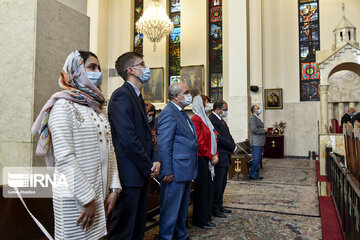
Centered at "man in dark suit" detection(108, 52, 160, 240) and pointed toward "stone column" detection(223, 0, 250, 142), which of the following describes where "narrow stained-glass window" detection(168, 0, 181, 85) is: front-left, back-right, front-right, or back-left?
front-left

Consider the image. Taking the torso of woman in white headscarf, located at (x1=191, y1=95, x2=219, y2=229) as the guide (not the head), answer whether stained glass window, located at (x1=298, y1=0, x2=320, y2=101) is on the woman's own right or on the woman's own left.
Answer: on the woman's own left

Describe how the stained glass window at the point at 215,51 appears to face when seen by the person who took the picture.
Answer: facing the viewer

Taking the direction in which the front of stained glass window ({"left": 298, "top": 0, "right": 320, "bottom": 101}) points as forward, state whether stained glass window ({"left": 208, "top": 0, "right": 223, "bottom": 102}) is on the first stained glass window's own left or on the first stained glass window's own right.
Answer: on the first stained glass window's own right

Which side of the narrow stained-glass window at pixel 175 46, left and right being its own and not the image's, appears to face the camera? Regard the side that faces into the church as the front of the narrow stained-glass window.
front

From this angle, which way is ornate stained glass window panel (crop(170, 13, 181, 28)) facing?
toward the camera

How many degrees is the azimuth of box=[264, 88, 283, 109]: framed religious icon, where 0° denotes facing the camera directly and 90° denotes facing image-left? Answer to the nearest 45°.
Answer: approximately 0°

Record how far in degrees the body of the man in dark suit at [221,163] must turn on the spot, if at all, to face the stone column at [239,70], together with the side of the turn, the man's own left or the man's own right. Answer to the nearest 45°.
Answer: approximately 90° to the man's own left

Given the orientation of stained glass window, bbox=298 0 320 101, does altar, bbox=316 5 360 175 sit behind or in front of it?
in front

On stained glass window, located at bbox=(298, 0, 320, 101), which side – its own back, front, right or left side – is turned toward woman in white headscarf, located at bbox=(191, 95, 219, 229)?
front

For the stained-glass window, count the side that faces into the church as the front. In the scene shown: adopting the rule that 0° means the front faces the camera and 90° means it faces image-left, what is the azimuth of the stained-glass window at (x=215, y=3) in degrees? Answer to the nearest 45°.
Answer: approximately 0°

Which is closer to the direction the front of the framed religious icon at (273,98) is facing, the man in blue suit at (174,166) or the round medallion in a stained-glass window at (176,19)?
the man in blue suit

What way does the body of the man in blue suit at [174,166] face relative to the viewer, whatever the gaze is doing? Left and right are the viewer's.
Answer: facing to the right of the viewer

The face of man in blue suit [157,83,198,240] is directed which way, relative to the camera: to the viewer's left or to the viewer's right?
to the viewer's right

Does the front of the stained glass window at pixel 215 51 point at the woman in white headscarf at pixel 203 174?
yes
